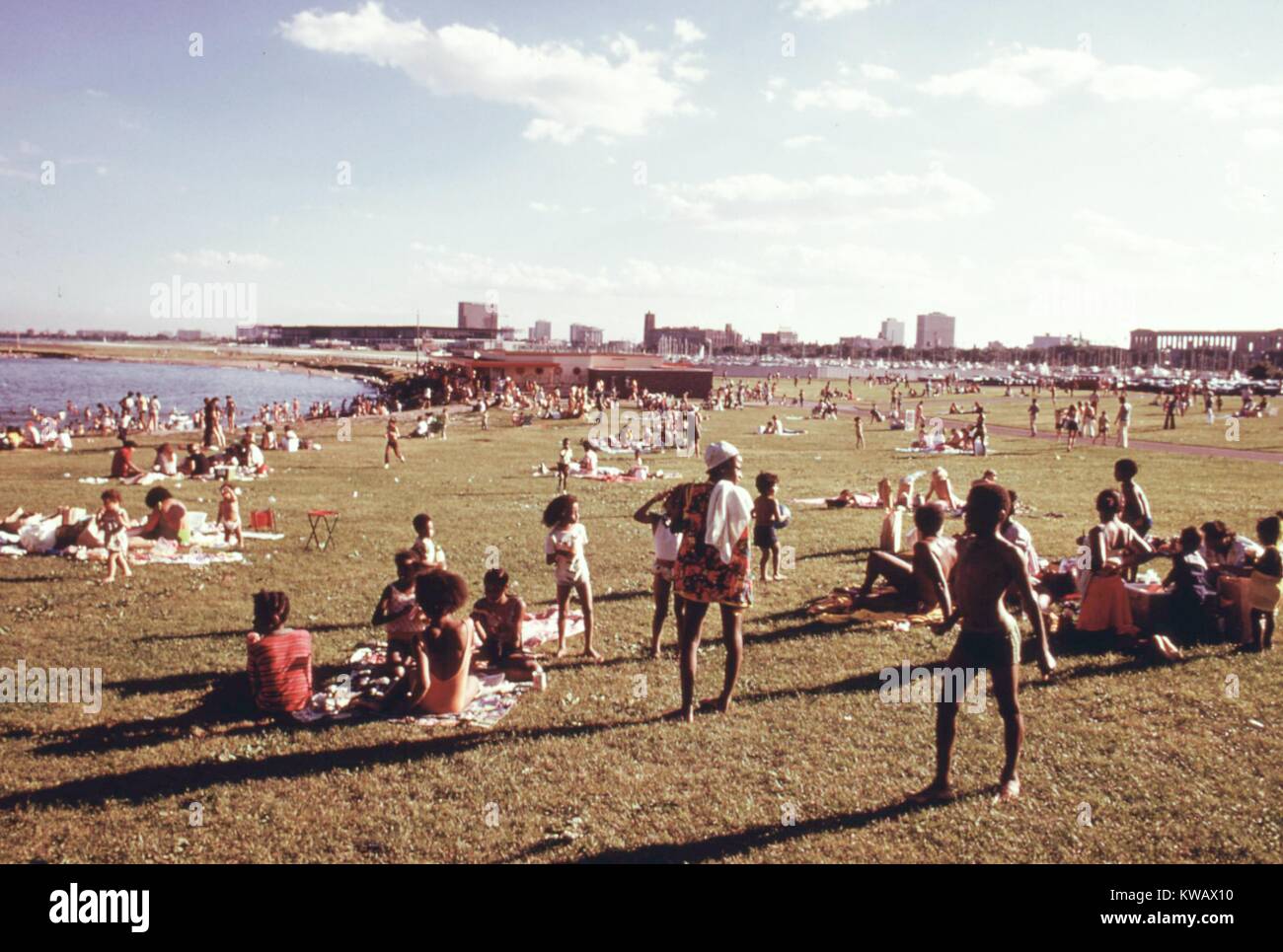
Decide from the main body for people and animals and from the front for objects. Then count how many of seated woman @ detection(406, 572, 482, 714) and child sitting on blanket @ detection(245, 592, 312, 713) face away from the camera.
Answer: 2

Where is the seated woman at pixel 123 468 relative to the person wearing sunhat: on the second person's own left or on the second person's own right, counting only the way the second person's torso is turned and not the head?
on the second person's own left

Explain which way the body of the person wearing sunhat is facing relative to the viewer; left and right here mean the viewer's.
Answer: facing away from the viewer and to the right of the viewer

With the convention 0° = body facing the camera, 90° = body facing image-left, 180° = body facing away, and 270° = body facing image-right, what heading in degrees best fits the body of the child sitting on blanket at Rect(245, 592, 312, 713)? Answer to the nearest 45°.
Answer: approximately 180°

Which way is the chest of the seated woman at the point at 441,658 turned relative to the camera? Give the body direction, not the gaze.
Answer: away from the camera
